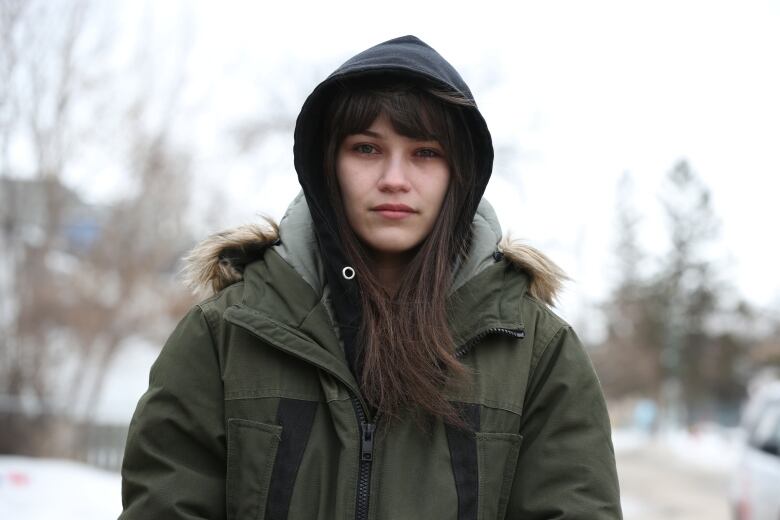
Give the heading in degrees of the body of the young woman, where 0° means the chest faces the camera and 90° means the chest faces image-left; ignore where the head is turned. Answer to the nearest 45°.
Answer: approximately 0°

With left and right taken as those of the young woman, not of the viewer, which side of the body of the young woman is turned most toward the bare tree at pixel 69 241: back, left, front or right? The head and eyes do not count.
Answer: back
